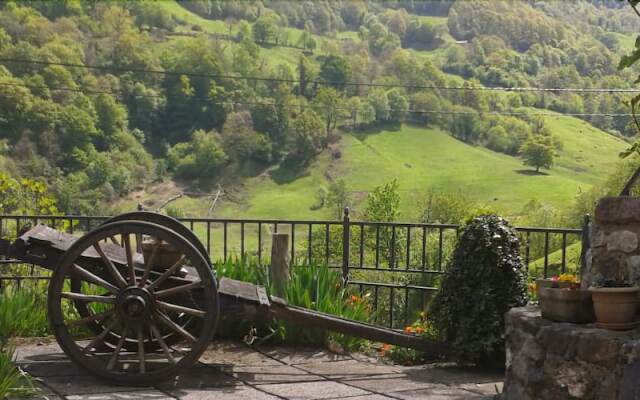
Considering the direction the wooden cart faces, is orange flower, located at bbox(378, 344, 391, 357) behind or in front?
in front

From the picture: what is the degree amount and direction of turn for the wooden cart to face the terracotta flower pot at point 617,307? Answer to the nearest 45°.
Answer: approximately 45° to its right

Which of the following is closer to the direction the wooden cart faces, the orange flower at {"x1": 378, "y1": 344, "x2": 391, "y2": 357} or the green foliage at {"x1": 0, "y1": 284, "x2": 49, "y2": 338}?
the orange flower

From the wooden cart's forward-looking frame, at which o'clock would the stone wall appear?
The stone wall is roughly at 1 o'clock from the wooden cart.

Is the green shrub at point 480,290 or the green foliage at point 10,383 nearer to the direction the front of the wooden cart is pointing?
the green shrub

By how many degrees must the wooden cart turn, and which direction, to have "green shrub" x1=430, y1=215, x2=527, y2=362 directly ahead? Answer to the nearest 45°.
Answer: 0° — it already faces it

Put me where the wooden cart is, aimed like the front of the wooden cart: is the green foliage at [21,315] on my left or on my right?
on my left

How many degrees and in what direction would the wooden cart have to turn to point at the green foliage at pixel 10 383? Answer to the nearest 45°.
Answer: approximately 135° to its right

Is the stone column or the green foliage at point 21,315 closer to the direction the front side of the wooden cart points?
the stone column

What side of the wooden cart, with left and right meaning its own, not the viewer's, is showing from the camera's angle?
right

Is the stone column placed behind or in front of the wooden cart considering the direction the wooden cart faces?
in front

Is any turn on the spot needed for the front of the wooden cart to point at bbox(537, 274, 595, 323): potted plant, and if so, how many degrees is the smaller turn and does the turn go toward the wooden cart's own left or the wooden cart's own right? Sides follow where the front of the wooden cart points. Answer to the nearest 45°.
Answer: approximately 45° to the wooden cart's own right

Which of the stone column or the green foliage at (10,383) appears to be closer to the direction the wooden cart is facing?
the stone column
